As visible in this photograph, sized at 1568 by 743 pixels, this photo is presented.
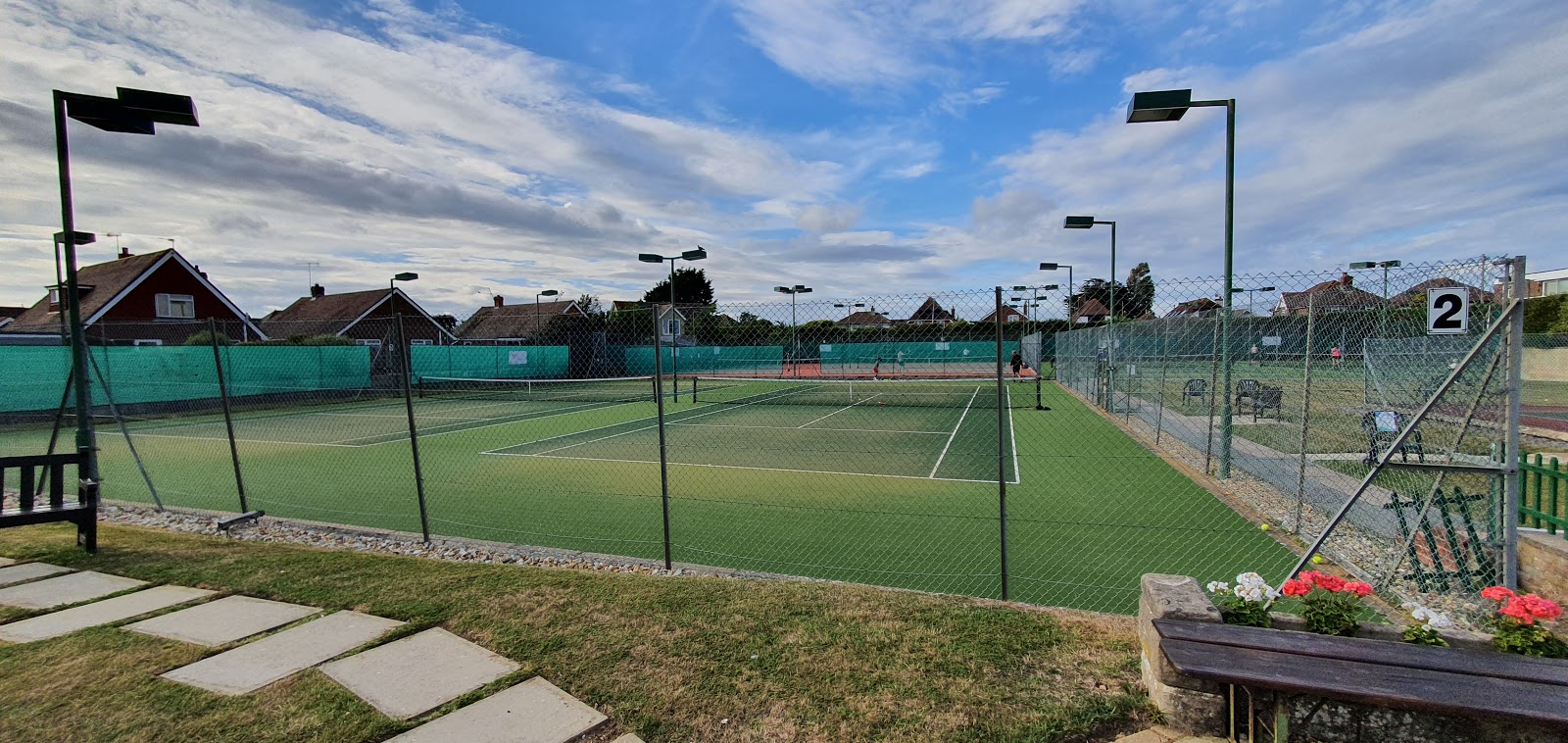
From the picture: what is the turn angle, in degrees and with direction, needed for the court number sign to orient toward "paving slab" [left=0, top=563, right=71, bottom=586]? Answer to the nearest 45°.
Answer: approximately 45° to its right

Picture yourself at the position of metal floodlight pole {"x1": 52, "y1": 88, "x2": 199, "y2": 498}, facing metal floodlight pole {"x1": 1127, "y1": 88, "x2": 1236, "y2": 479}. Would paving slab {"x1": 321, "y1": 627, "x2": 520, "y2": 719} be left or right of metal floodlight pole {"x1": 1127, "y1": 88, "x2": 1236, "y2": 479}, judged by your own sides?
right

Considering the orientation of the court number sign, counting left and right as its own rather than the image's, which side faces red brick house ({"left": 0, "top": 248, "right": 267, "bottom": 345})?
right

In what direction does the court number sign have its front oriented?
toward the camera

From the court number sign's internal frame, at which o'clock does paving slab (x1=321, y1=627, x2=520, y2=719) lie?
The paving slab is roughly at 1 o'clock from the court number sign.

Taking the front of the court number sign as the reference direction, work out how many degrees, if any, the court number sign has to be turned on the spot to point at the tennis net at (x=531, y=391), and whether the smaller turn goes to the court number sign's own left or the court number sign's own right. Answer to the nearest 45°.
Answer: approximately 90° to the court number sign's own right

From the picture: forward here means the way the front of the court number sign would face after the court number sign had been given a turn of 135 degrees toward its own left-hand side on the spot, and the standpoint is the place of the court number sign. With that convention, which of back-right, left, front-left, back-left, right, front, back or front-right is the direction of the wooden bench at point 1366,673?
back-right

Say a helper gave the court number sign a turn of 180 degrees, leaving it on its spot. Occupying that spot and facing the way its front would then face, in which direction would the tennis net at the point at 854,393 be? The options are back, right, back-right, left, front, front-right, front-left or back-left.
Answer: front-left

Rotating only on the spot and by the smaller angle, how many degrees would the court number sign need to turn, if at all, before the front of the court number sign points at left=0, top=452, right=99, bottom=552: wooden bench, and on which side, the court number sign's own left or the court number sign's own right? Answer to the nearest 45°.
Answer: approximately 45° to the court number sign's own right

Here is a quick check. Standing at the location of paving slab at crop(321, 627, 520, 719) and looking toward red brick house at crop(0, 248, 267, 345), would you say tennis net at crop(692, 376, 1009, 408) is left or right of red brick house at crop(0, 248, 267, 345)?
right

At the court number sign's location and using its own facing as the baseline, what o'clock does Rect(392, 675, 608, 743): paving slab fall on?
The paving slab is roughly at 1 o'clock from the court number sign.

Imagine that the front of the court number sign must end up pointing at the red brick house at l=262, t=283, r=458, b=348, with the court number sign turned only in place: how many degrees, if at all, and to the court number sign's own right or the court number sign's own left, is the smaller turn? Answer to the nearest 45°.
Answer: approximately 90° to the court number sign's own right

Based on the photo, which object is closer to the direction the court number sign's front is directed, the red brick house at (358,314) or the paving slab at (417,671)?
the paving slab

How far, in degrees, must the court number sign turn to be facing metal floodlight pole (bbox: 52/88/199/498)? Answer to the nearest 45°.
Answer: approximately 45° to its right

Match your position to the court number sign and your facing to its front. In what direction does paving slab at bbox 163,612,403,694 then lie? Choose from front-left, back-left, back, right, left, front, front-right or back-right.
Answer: front-right
